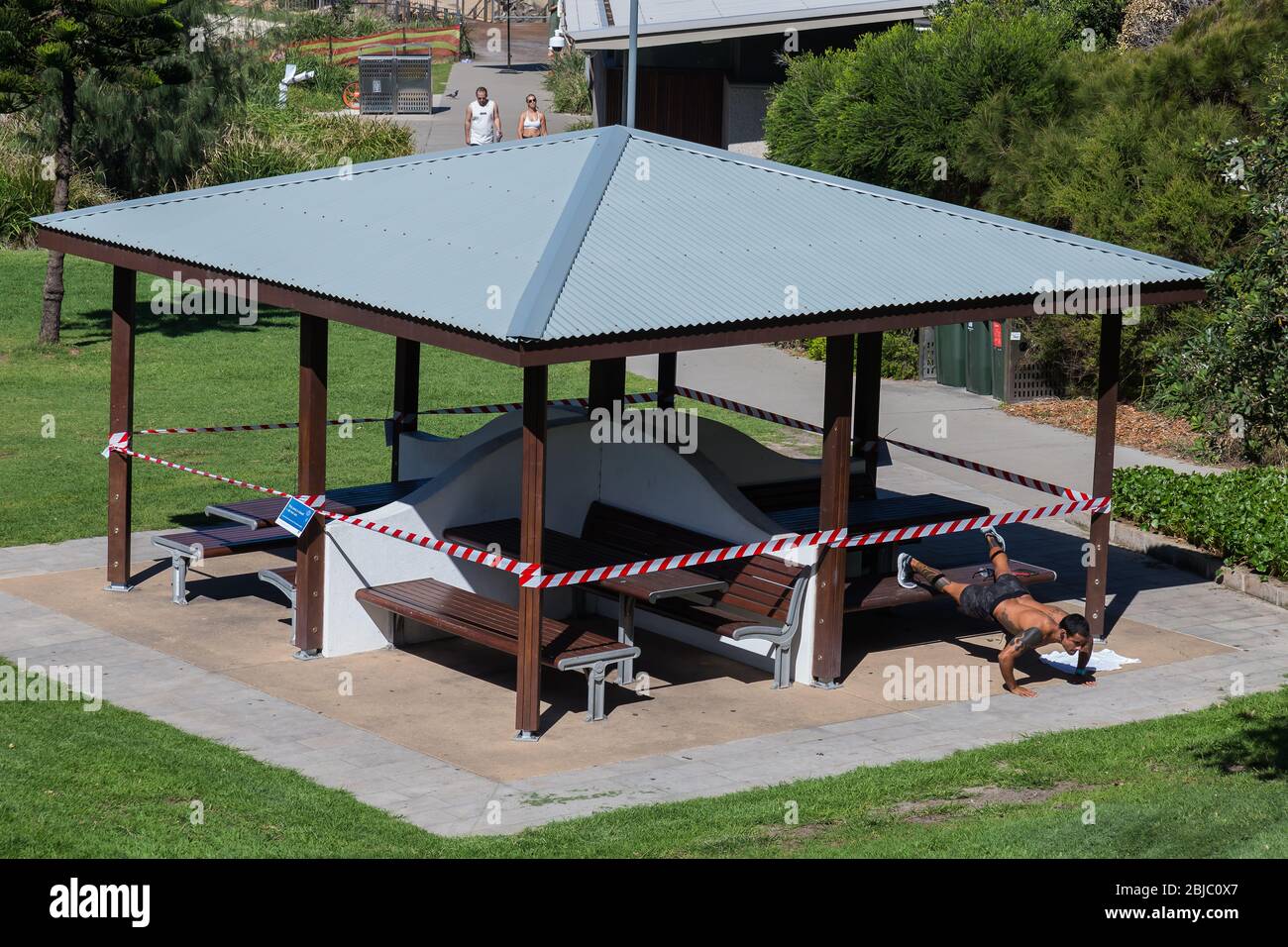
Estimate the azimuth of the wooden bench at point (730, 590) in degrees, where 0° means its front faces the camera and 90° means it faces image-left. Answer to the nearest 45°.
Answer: approximately 45°

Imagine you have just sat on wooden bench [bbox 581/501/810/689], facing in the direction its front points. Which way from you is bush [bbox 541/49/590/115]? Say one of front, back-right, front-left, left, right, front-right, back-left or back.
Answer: back-right

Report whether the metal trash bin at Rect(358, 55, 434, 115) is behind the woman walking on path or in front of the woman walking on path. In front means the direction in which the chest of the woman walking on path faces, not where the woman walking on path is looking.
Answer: behind

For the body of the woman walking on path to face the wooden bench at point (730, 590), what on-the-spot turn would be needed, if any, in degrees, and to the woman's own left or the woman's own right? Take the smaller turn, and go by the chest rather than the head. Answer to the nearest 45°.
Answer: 0° — they already face it

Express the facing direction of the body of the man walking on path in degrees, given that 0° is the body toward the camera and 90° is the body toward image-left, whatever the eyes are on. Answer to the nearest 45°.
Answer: approximately 0°

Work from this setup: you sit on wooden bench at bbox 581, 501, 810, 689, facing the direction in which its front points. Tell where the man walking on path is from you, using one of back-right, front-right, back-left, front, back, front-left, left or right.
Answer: back-right

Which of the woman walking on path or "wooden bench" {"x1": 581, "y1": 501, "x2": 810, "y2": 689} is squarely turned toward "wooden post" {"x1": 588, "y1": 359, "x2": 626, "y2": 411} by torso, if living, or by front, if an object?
the woman walking on path

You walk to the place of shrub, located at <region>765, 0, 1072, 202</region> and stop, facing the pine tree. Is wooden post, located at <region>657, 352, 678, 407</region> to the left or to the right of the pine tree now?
left

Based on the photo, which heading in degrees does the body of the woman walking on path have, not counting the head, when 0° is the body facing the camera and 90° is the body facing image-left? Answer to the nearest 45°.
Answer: approximately 0°

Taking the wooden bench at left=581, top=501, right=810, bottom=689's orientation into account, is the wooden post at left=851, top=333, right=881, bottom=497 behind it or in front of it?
behind

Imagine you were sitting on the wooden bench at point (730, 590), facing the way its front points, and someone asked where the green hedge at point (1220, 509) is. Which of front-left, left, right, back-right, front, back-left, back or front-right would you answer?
back

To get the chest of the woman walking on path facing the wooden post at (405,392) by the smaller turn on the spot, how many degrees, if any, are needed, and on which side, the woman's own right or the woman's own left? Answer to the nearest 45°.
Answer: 0° — they already face it
